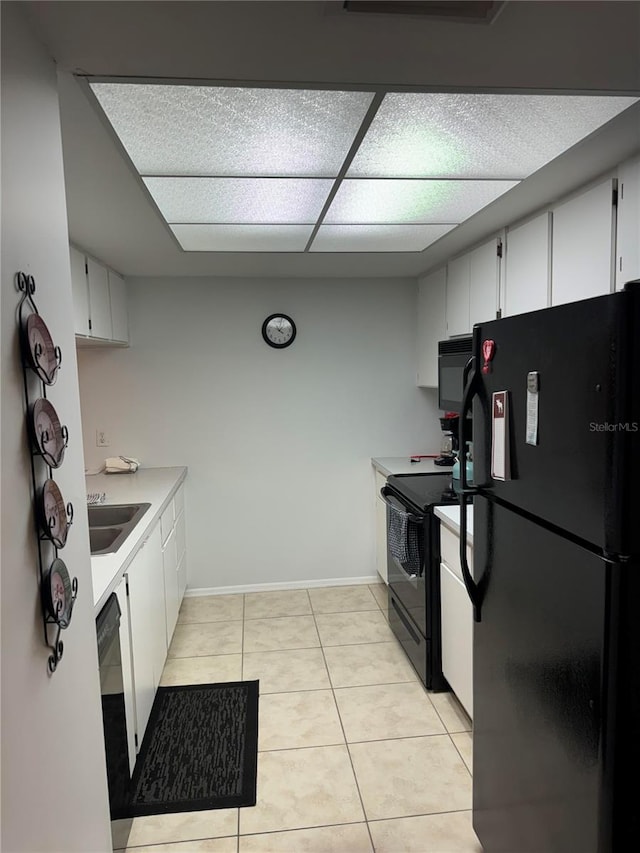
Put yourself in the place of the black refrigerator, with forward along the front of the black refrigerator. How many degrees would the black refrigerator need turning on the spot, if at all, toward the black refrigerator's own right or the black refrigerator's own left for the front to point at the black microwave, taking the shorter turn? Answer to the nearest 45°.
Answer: approximately 135° to the black refrigerator's own right

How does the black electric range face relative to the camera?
to the viewer's left

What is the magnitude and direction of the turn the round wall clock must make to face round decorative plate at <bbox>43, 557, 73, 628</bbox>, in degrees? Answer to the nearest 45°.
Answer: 0° — it already faces it

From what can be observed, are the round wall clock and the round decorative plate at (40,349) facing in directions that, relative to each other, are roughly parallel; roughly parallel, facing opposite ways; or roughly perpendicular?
roughly perpendicular

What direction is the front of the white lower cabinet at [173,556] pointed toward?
to the viewer's right

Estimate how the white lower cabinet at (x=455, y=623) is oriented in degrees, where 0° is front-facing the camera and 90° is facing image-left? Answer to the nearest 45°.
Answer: approximately 90°

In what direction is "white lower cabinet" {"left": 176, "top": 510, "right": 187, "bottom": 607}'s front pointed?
to the viewer's right
